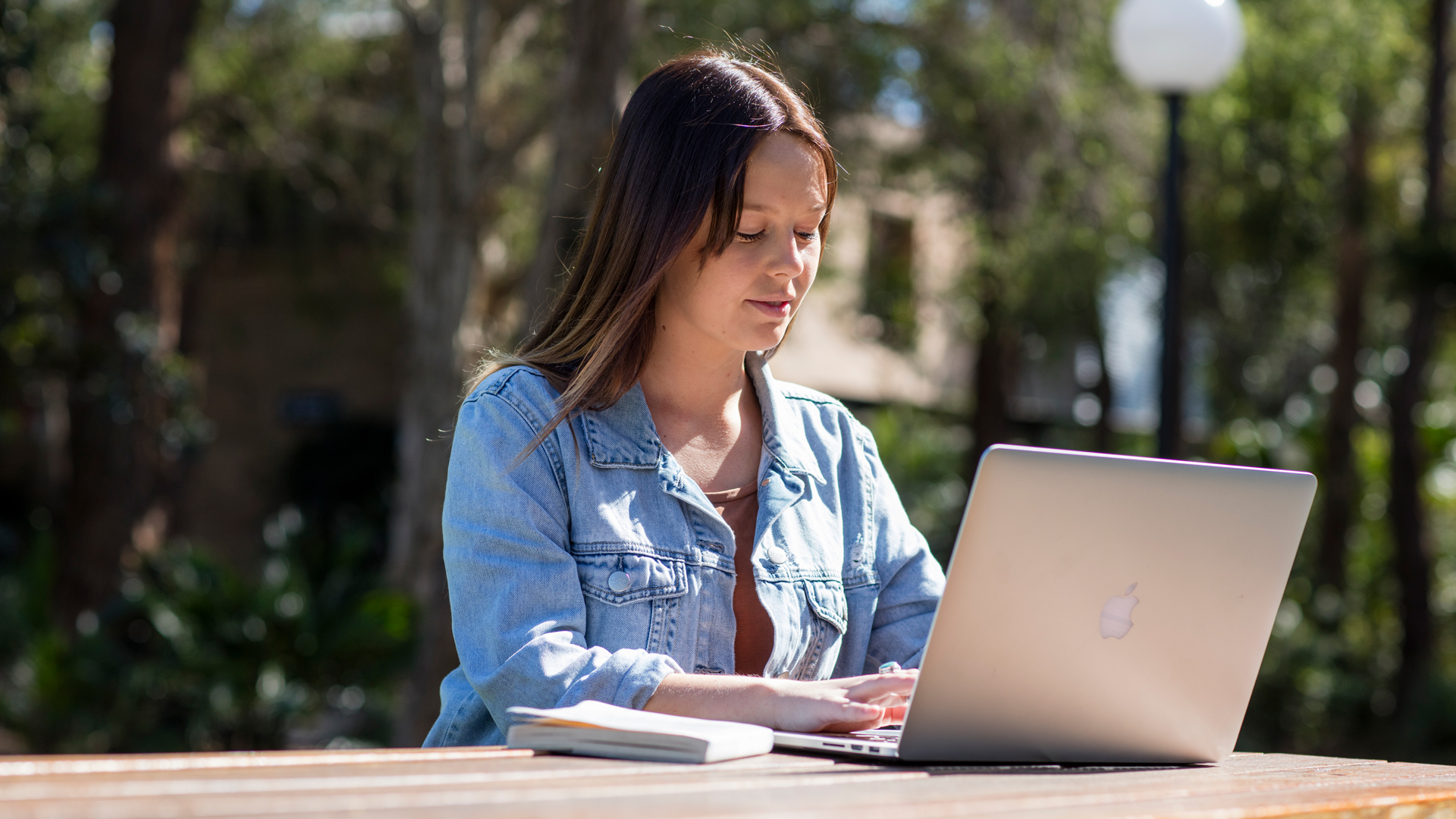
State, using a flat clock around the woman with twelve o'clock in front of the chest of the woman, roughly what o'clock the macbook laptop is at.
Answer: The macbook laptop is roughly at 12 o'clock from the woman.

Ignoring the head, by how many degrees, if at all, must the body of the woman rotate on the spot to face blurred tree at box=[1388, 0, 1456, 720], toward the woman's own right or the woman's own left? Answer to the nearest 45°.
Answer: approximately 90° to the woman's own left

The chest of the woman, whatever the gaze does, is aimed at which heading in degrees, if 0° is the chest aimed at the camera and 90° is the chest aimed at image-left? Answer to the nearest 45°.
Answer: approximately 315°

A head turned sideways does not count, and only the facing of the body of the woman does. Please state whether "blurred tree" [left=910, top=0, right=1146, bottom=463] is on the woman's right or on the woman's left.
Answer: on the woman's left

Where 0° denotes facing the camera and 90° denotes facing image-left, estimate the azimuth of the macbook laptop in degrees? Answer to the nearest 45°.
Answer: approximately 135°

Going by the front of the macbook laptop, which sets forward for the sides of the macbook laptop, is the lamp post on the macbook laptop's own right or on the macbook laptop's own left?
on the macbook laptop's own right

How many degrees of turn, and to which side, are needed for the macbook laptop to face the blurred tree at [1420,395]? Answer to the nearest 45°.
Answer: approximately 45° to its right

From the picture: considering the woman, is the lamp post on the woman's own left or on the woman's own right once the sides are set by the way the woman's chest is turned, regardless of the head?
on the woman's own left

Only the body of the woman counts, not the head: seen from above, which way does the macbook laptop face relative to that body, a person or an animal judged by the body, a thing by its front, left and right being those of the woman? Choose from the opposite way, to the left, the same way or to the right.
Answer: the opposite way

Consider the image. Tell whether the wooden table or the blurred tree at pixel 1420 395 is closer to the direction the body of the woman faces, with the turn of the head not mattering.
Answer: the wooden table

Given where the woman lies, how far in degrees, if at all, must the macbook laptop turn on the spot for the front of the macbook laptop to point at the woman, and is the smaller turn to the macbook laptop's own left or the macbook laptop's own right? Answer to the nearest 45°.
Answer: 0° — it already faces them
